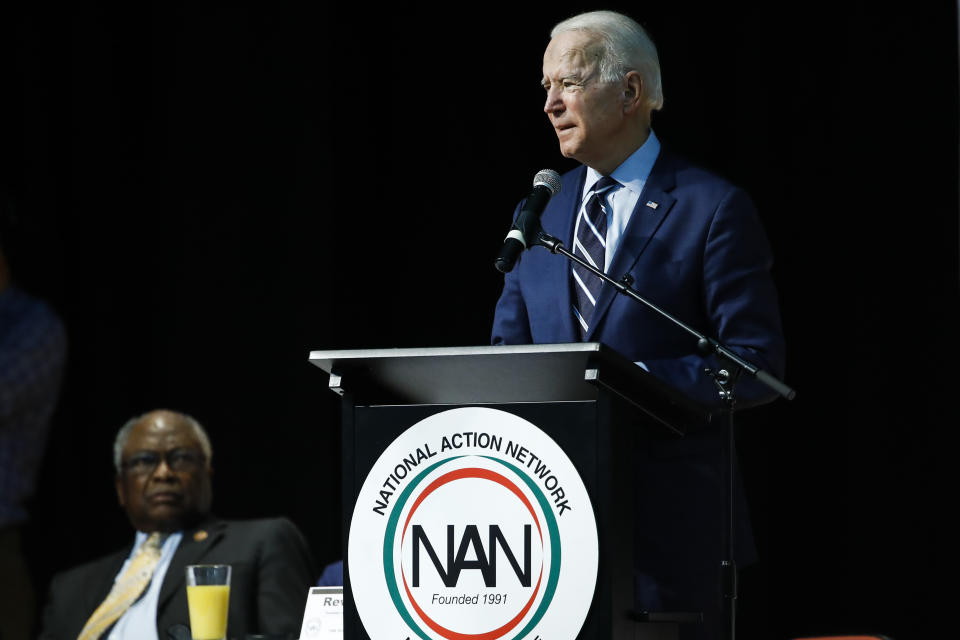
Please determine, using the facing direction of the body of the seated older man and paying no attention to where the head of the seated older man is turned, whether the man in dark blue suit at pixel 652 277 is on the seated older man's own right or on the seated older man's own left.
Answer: on the seated older man's own left

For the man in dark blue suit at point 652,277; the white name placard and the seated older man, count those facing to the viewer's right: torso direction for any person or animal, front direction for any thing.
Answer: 0

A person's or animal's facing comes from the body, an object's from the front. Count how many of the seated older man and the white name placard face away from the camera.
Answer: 0

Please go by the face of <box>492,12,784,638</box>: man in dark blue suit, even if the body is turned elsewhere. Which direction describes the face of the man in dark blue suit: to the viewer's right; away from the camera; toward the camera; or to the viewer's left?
to the viewer's left

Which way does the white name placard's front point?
toward the camera

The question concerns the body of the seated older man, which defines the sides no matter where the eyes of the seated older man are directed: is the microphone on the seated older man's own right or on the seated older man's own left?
on the seated older man's own left

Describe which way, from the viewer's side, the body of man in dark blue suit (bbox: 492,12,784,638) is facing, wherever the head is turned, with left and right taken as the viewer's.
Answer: facing the viewer and to the left of the viewer
